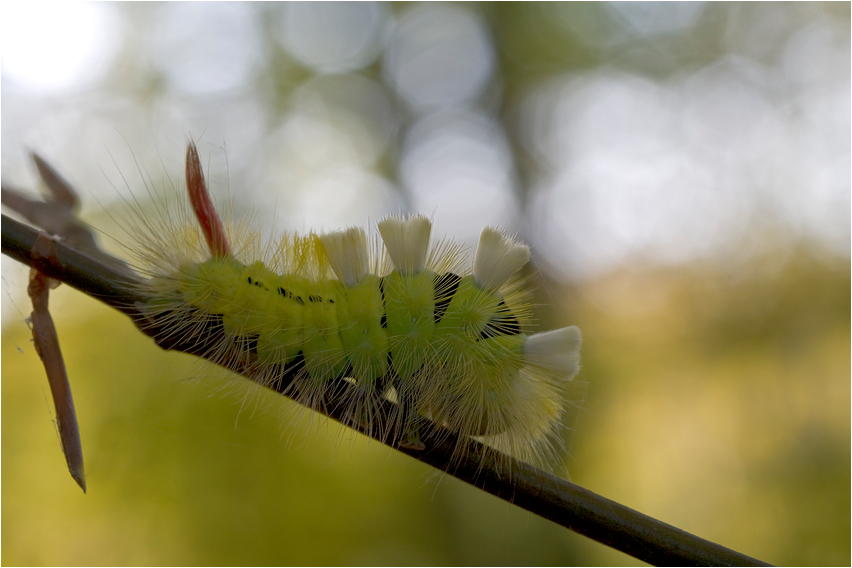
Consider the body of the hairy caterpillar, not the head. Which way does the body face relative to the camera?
to the viewer's right
